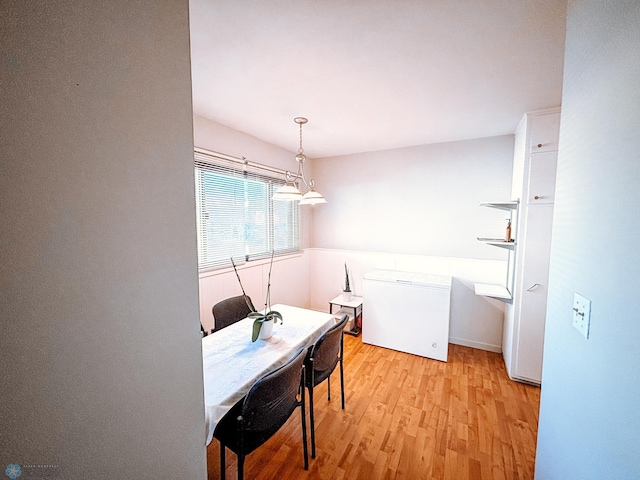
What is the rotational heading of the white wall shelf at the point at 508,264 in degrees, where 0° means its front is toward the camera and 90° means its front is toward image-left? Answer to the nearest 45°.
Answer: approximately 90°

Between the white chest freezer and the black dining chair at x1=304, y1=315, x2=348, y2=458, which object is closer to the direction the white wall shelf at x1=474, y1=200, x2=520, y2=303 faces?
the white chest freezer

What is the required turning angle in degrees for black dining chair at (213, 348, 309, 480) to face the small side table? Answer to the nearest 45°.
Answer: approximately 90° to its right

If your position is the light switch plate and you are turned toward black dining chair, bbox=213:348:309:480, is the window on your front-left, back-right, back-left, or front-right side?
front-right

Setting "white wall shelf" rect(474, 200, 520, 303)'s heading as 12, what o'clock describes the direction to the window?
The window is roughly at 11 o'clock from the white wall shelf.

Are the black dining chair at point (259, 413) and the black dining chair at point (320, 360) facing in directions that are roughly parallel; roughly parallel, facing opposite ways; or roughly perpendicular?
roughly parallel

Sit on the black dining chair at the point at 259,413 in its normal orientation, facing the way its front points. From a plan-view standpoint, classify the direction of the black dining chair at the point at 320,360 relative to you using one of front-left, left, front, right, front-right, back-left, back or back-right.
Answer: right

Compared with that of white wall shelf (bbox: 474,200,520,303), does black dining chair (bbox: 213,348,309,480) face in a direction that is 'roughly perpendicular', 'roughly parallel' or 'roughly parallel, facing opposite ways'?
roughly parallel

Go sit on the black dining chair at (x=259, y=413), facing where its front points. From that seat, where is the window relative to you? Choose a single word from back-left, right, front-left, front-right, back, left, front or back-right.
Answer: front-right

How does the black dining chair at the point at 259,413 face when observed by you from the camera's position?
facing away from the viewer and to the left of the viewer

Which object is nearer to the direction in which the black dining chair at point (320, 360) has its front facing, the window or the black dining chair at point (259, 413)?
the window

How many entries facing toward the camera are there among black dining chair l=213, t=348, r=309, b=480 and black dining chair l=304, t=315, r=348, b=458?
0

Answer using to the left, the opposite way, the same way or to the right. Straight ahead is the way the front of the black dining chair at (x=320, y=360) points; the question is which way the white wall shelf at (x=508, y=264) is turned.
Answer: the same way

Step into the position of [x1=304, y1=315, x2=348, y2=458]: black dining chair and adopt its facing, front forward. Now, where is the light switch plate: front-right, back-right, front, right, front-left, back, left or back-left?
back

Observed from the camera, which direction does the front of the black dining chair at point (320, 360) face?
facing away from the viewer and to the left of the viewer

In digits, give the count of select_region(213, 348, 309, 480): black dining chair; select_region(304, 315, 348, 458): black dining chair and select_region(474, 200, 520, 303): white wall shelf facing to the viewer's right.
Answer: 0
